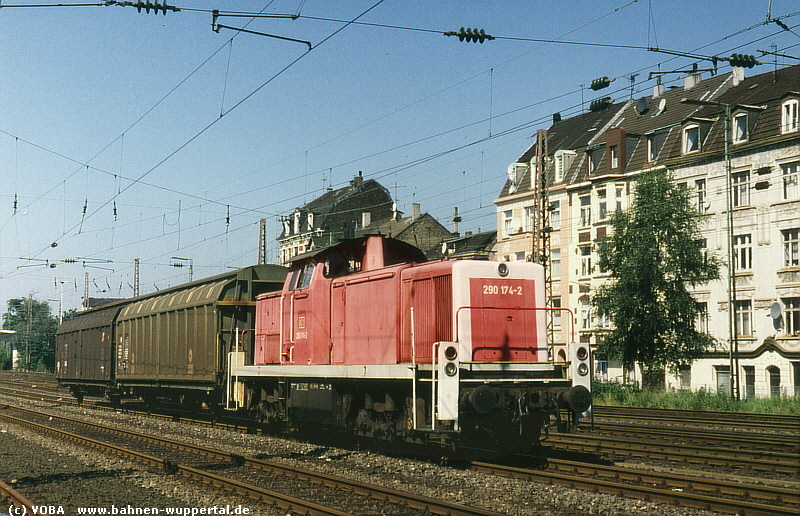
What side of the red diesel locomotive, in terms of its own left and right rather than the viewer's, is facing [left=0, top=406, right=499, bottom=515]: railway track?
right

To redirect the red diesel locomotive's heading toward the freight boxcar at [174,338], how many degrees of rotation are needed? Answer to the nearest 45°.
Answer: approximately 180°

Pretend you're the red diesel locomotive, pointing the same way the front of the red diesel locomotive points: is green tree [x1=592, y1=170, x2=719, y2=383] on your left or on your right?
on your left

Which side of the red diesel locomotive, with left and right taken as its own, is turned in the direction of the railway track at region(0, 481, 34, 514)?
right

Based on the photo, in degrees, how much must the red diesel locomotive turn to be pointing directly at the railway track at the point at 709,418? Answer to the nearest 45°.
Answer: approximately 90° to its left

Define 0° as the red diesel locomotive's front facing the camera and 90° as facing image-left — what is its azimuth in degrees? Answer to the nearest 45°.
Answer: approximately 315°

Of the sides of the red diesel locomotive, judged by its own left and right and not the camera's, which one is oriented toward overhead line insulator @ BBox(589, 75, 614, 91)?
left

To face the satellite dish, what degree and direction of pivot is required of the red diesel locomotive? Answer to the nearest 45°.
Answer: approximately 135° to its left

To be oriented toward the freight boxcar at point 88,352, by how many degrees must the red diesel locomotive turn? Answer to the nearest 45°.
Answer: approximately 180°
